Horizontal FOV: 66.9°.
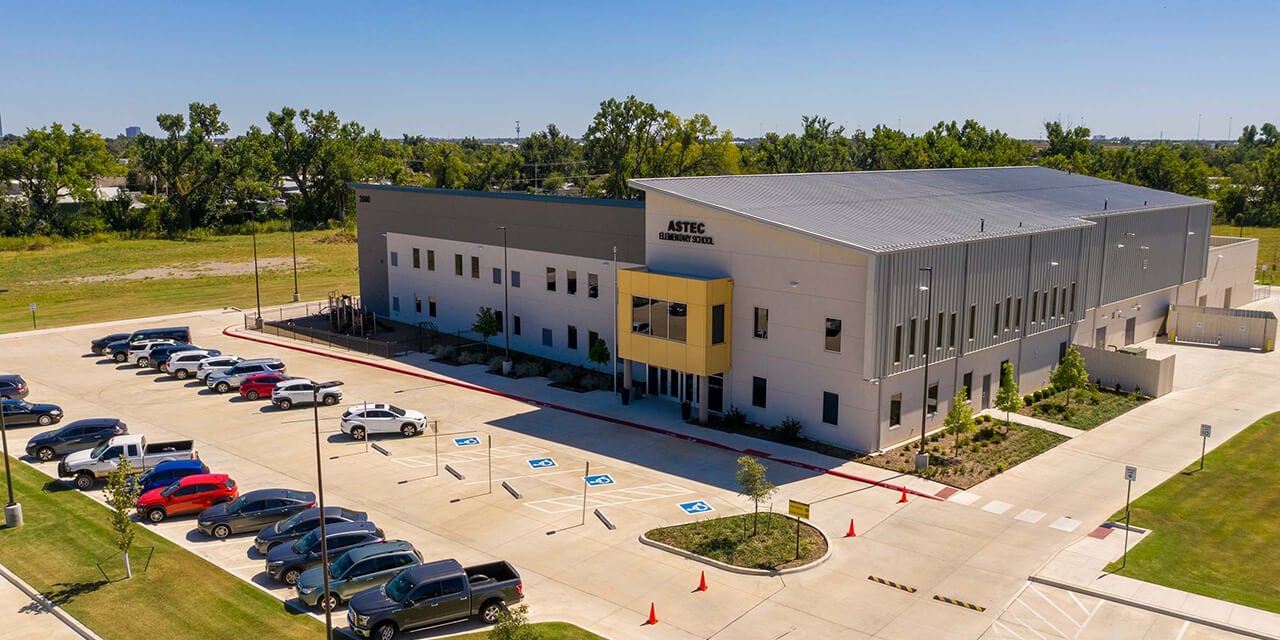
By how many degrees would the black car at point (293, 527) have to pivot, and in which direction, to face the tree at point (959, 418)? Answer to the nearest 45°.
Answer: approximately 135° to its left

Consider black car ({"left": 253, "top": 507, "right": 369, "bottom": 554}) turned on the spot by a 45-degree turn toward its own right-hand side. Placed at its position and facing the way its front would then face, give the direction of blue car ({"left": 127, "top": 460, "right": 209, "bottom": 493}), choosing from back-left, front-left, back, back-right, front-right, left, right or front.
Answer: front-right

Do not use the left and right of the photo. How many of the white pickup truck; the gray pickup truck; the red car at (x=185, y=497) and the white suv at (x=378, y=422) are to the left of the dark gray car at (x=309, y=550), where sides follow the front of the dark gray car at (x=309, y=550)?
1

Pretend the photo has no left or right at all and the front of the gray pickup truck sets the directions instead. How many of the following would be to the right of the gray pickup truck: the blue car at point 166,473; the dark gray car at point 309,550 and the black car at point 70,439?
3

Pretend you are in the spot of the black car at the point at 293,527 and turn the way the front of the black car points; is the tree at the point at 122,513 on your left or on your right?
on your right

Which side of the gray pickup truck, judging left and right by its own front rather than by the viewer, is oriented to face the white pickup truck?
right

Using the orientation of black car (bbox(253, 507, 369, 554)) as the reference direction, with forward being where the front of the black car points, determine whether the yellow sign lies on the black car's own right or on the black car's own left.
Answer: on the black car's own left

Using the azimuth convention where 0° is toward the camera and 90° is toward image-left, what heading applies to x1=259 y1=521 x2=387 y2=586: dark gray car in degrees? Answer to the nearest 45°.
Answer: approximately 45°

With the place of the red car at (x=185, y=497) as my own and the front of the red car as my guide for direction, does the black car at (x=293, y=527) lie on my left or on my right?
on my left

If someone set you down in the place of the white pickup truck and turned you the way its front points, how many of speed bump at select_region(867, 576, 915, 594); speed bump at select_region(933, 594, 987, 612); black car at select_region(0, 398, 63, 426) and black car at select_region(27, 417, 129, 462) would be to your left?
2

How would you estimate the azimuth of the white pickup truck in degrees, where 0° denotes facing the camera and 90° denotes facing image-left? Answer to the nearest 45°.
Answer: approximately 45°

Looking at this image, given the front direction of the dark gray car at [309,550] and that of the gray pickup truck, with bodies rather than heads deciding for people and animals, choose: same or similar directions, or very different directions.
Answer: same or similar directions

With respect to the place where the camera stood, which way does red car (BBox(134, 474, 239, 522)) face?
facing the viewer and to the left of the viewer
